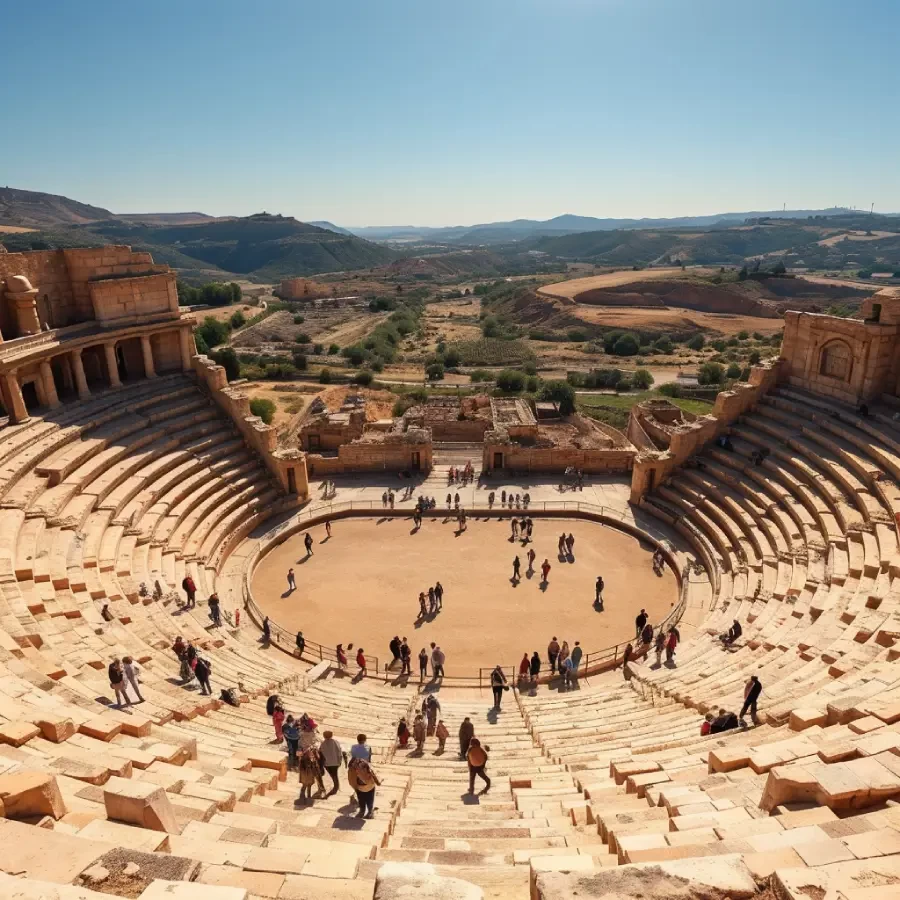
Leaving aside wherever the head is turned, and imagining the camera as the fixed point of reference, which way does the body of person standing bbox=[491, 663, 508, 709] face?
away from the camera

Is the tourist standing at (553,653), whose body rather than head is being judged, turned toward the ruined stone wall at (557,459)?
yes

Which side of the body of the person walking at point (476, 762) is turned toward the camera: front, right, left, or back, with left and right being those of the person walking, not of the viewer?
back

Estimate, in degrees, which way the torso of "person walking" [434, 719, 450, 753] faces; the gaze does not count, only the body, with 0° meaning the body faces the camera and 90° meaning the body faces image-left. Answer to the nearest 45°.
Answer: approximately 180°

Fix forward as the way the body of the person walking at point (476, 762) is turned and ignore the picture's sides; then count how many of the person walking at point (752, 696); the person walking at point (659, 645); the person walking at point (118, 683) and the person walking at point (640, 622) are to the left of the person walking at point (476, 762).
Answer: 1

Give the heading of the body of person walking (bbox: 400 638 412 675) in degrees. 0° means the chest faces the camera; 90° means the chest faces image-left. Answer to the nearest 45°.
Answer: approximately 180°

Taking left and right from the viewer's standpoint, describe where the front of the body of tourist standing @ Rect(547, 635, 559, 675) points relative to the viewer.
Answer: facing away from the viewer

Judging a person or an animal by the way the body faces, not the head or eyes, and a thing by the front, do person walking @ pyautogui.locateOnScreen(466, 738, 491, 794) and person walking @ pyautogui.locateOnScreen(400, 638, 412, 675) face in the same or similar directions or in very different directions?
same or similar directions

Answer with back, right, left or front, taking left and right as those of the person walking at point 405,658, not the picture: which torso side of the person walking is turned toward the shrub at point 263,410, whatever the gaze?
front

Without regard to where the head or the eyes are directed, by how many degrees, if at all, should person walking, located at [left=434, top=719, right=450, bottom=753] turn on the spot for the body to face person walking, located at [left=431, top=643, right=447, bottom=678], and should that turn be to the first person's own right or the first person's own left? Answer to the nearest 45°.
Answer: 0° — they already face them

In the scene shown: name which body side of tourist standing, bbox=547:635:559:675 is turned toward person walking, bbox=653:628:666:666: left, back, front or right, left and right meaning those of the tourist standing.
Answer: right

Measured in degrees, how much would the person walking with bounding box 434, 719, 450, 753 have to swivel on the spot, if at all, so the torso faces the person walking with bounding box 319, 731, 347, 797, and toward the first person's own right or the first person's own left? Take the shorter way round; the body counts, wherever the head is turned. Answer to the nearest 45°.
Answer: approximately 135° to the first person's own left

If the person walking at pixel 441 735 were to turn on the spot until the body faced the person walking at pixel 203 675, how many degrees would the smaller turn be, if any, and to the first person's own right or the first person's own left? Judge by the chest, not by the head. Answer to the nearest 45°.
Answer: approximately 90° to the first person's own left

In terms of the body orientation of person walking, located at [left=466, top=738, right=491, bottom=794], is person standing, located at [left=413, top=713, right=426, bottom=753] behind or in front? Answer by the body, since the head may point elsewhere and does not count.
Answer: in front
